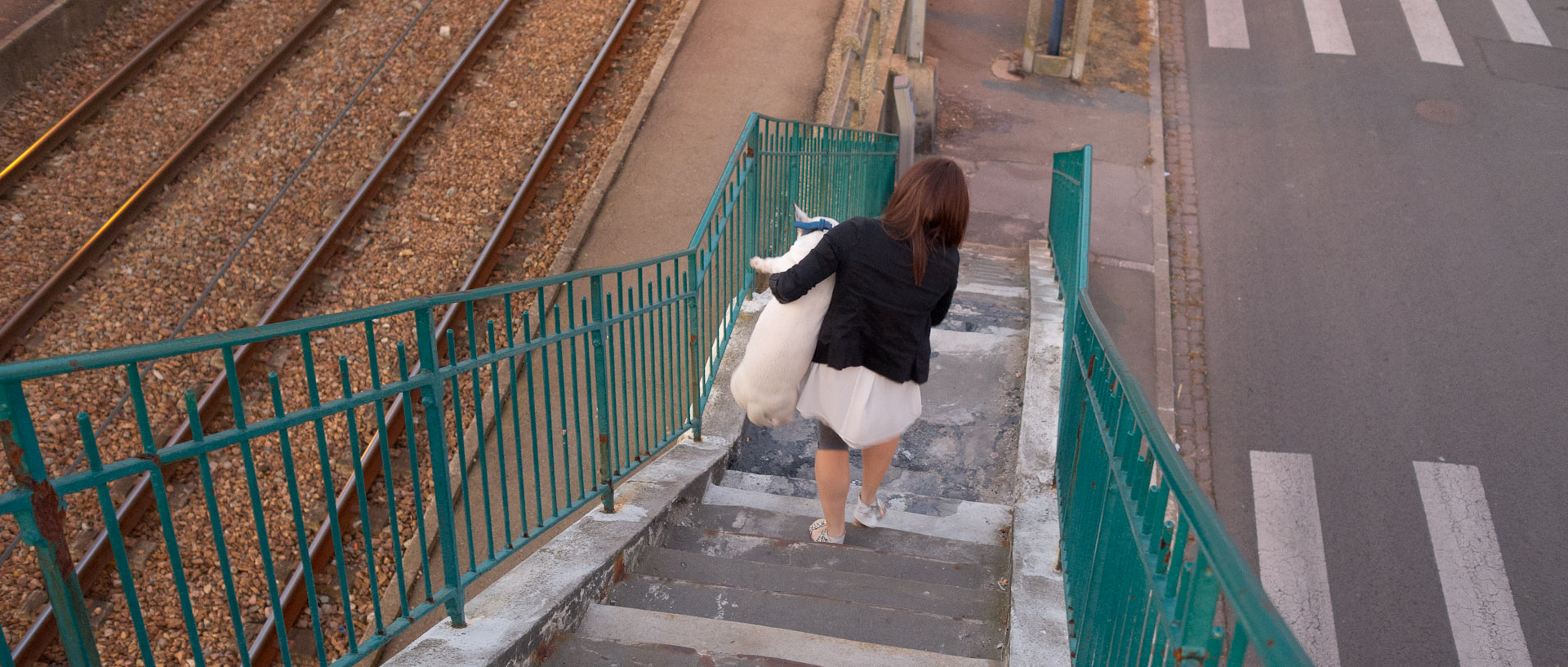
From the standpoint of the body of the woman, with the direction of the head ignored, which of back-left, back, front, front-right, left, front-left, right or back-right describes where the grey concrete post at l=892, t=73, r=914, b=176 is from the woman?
front

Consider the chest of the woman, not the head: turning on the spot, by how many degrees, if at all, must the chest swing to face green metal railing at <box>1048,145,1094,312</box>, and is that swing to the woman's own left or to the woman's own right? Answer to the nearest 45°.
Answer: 0° — they already face it

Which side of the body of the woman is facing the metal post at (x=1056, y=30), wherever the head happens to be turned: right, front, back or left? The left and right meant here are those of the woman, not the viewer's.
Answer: front

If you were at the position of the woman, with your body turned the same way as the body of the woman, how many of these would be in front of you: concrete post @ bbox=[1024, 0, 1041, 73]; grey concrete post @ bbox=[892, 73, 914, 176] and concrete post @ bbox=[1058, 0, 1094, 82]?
3

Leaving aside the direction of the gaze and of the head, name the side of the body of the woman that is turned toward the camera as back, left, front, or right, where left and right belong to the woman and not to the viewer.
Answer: back

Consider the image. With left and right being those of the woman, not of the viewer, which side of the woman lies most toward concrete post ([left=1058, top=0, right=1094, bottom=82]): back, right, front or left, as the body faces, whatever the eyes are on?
front

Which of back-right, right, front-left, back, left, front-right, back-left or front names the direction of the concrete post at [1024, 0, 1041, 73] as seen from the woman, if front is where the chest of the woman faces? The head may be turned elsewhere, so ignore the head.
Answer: front
